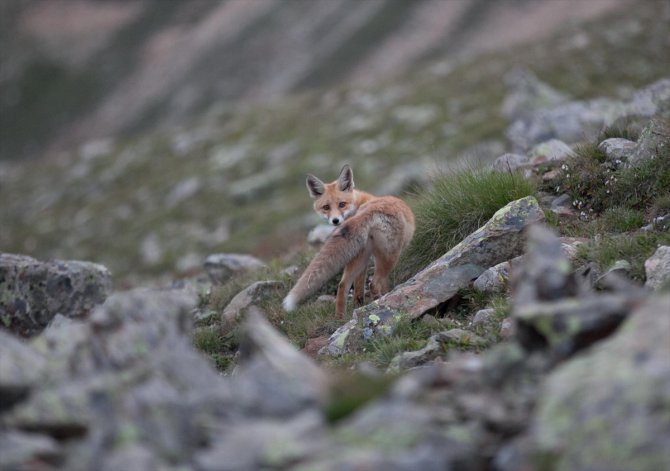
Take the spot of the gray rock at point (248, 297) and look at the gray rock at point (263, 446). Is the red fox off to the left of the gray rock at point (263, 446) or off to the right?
left

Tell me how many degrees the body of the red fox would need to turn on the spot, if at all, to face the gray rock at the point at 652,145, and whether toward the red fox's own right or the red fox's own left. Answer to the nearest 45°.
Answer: approximately 45° to the red fox's own right

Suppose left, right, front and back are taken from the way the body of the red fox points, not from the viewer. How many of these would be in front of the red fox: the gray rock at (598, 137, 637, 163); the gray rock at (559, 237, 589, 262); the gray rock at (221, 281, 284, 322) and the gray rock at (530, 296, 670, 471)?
1

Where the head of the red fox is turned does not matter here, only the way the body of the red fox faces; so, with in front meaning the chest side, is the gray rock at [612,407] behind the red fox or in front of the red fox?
behind

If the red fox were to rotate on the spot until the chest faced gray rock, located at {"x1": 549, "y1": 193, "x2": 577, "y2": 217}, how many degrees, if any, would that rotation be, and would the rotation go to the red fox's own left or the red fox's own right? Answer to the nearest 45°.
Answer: approximately 45° to the red fox's own right

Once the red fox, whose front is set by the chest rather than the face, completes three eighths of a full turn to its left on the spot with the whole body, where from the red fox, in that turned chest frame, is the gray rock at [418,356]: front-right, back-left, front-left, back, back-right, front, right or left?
front
